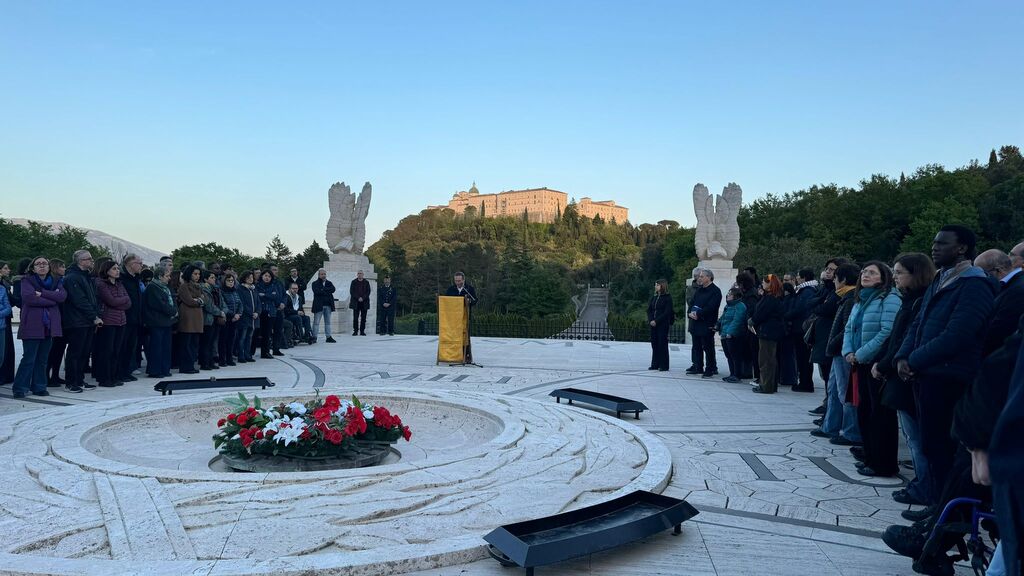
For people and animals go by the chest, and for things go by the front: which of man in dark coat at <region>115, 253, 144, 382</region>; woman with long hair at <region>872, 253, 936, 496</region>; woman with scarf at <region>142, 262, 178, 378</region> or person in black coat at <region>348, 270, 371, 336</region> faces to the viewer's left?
the woman with long hair

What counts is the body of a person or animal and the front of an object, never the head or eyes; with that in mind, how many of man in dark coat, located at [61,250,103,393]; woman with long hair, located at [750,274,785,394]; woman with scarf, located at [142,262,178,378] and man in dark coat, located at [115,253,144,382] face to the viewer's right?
3

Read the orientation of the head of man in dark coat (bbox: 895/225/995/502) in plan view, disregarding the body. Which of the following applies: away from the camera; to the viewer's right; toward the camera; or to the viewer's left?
to the viewer's left

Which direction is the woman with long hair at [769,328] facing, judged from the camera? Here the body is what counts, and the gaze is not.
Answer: to the viewer's left

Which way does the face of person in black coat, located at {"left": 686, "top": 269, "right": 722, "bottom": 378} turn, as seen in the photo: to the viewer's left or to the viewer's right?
to the viewer's left

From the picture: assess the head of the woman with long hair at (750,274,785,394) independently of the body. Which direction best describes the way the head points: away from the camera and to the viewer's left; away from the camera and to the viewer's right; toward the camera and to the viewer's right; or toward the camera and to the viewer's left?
away from the camera and to the viewer's left

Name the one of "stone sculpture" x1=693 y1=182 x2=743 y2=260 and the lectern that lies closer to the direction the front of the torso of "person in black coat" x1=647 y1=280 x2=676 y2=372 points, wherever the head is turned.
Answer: the lectern

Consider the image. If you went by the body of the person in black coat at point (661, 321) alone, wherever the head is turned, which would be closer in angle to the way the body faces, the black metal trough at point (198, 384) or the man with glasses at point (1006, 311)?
the black metal trough

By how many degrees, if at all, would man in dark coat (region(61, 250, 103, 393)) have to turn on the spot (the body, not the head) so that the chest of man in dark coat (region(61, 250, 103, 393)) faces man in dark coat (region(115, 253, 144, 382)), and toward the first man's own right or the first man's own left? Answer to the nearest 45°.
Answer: approximately 45° to the first man's own left

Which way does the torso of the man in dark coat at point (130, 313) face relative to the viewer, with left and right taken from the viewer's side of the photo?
facing to the right of the viewer

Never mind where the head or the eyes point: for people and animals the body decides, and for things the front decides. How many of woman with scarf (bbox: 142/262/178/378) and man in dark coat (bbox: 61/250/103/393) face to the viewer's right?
2
